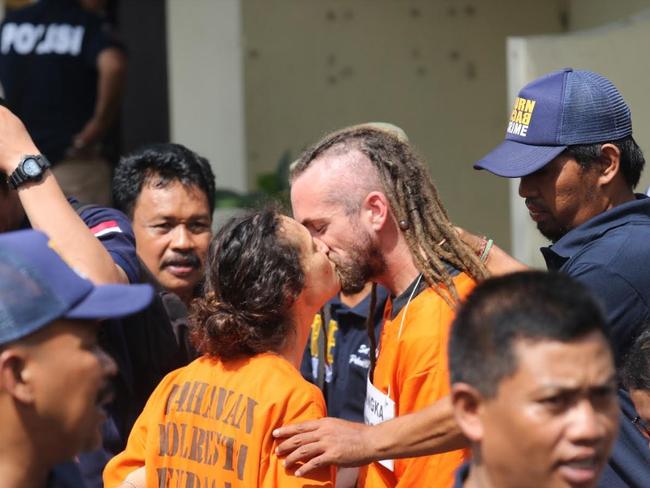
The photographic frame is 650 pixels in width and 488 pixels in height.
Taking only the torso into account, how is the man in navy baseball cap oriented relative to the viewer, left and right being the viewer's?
facing to the left of the viewer

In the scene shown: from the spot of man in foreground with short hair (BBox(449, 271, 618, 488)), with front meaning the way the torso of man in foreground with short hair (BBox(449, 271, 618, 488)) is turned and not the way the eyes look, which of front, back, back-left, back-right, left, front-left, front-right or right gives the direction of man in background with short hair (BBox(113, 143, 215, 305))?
back

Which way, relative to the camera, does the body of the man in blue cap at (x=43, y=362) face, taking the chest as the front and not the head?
to the viewer's right

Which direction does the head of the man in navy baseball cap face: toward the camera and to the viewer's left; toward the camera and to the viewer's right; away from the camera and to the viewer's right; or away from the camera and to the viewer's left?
toward the camera and to the viewer's left

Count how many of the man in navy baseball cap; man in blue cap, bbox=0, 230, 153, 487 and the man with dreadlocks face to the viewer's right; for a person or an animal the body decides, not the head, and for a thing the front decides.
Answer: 1

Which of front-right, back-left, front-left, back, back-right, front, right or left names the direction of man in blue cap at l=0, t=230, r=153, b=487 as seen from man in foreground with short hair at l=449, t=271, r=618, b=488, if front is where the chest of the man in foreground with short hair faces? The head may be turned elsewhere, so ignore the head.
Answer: back-right

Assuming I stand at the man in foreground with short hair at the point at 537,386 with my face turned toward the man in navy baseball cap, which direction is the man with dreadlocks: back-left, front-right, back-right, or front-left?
front-left

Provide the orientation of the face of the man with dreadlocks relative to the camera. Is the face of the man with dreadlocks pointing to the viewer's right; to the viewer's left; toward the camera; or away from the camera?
to the viewer's left

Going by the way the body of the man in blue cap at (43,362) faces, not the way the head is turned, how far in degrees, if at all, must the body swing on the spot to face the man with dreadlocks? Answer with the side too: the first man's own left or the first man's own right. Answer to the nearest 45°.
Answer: approximately 45° to the first man's own left

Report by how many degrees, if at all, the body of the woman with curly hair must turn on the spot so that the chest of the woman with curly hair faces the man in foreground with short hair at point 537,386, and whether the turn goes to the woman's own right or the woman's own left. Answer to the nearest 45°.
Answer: approximately 90° to the woman's own right

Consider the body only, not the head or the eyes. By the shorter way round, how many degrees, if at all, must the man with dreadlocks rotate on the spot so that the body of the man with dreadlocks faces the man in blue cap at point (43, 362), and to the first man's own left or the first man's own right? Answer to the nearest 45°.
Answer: approximately 45° to the first man's own left

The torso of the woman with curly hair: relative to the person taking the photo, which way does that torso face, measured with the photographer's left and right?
facing away from the viewer and to the right of the viewer

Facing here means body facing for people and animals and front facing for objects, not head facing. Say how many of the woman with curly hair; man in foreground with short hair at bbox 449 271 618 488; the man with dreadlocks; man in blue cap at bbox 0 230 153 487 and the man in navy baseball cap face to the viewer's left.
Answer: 2

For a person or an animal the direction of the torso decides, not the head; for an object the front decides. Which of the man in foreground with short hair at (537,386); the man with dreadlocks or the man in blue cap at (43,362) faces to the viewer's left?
the man with dreadlocks

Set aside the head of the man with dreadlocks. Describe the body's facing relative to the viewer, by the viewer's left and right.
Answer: facing to the left of the viewer
